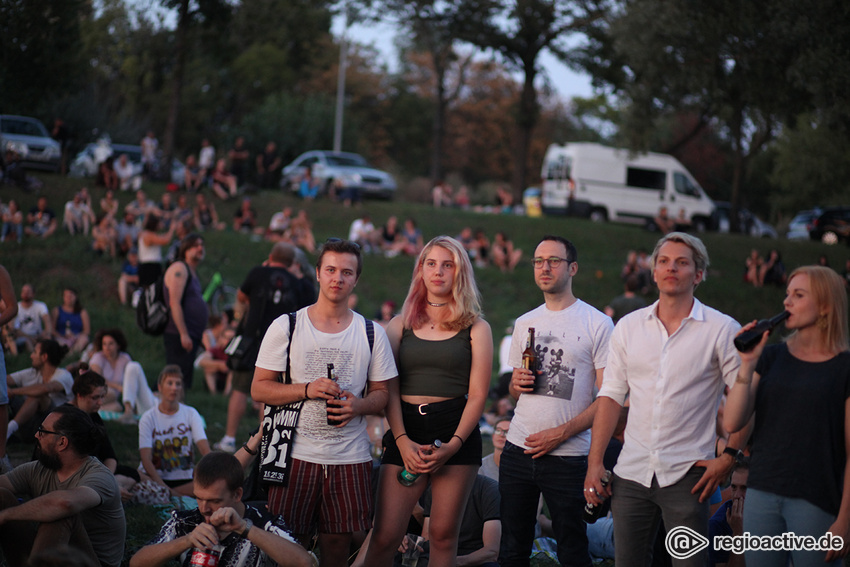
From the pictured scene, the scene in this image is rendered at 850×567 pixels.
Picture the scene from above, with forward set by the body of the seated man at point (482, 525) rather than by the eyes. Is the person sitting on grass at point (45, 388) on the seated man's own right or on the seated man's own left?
on the seated man's own right

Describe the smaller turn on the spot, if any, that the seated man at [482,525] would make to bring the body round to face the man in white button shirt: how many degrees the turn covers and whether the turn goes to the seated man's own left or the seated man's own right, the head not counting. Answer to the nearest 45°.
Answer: approximately 90° to the seated man's own left

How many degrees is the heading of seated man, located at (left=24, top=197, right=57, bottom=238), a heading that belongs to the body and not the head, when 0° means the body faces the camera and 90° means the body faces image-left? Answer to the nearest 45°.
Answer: approximately 0°

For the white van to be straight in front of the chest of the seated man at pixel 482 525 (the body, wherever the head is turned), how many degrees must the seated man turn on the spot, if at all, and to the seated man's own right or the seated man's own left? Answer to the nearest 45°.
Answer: approximately 135° to the seated man's own right

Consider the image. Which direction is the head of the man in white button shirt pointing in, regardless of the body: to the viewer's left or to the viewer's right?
to the viewer's left

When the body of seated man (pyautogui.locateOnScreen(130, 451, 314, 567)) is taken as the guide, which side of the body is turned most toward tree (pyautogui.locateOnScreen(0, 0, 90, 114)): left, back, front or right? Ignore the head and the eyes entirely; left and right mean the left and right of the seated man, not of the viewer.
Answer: back

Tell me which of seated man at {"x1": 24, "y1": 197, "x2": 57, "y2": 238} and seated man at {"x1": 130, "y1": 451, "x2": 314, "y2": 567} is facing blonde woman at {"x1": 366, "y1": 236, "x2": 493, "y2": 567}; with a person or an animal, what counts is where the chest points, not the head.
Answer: seated man at {"x1": 24, "y1": 197, "x2": 57, "y2": 238}

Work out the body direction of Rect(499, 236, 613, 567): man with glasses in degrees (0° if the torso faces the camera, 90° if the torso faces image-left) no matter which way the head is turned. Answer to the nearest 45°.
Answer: approximately 45°

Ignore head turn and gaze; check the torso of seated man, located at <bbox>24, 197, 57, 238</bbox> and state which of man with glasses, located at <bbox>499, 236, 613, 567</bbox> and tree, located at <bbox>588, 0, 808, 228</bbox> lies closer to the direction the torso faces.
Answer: the man with glasses

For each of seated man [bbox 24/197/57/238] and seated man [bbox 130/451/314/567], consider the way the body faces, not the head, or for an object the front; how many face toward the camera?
2

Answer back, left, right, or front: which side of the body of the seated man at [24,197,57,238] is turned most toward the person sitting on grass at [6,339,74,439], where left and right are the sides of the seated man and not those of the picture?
front

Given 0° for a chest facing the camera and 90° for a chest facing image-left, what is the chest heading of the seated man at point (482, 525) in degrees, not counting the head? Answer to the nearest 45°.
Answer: approximately 45°
